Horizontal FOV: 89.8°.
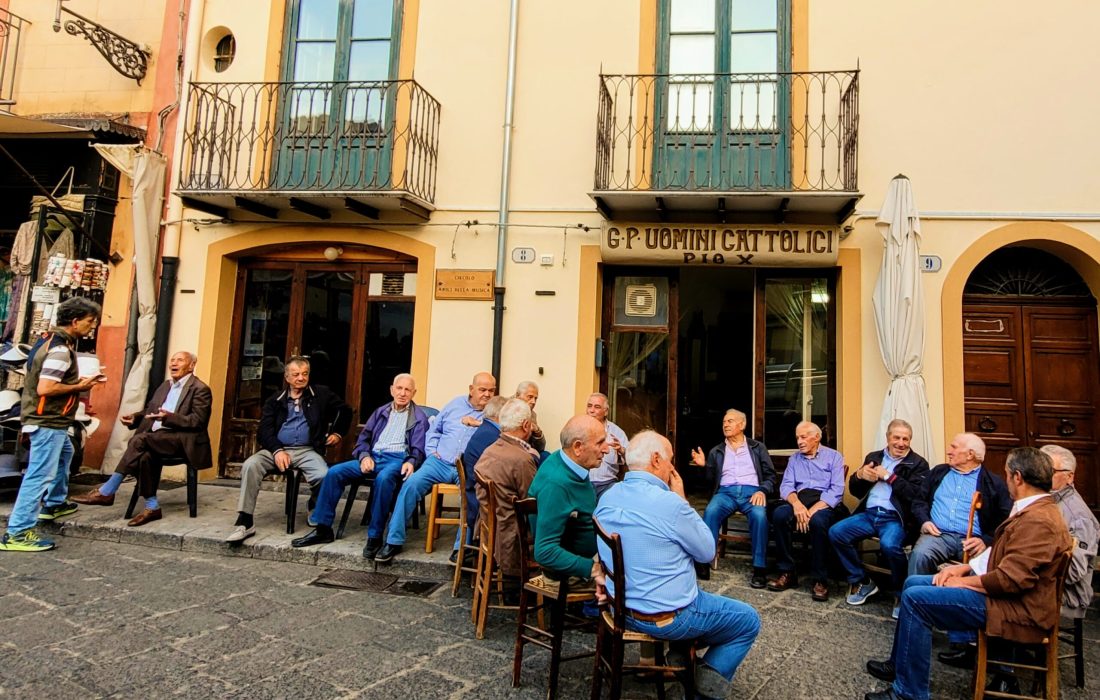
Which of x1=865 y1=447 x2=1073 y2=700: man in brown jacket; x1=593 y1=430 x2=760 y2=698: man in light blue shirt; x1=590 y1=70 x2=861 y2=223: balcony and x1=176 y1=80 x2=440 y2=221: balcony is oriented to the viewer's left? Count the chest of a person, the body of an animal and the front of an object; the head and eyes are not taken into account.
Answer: the man in brown jacket

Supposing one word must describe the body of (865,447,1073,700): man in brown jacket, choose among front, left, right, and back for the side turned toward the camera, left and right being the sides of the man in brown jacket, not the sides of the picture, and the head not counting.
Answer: left

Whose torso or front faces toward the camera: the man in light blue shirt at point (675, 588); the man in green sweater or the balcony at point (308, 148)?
the balcony

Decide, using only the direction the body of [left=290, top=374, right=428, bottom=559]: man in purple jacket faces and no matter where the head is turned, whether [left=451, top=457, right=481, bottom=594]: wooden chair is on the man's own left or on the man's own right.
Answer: on the man's own left

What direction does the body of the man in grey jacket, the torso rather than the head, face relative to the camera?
to the viewer's left

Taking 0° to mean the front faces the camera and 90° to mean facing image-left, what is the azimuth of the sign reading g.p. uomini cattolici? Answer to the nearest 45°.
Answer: approximately 0°

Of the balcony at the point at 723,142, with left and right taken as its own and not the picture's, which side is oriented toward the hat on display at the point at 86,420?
right

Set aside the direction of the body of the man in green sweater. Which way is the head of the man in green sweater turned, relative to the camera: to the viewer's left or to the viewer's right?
to the viewer's right

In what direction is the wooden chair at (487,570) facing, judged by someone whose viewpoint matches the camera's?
facing away from the viewer and to the right of the viewer

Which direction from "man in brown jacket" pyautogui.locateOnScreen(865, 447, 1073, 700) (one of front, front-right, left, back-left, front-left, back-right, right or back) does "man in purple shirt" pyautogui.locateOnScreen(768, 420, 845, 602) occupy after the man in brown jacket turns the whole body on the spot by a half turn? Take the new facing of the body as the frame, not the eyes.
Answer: back-left

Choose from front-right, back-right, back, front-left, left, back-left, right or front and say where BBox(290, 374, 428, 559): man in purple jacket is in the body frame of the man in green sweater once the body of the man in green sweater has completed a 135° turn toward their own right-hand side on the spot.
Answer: right

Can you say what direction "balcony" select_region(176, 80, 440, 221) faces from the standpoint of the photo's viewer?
facing the viewer

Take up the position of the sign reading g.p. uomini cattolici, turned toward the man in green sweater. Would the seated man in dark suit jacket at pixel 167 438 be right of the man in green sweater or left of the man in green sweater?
right

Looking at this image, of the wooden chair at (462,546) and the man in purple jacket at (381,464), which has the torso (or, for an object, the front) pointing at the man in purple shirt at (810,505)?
the wooden chair

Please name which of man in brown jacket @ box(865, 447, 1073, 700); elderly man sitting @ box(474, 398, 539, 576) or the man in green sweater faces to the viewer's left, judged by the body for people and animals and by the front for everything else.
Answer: the man in brown jacket

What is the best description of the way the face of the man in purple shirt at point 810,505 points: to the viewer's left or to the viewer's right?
to the viewer's left
